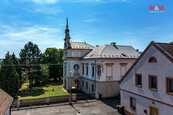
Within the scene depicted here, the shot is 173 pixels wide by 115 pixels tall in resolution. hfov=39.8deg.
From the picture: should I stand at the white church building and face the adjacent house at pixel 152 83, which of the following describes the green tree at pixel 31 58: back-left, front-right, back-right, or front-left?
back-right

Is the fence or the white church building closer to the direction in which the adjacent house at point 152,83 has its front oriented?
the fence

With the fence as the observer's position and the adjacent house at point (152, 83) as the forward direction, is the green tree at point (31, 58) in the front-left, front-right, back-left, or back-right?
back-left

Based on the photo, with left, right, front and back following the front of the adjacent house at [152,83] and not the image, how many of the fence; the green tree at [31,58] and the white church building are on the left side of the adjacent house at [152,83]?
0

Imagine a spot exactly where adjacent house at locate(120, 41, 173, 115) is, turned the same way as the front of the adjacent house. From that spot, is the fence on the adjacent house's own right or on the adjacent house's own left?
on the adjacent house's own right

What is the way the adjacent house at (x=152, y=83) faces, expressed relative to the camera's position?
facing the viewer and to the left of the viewer

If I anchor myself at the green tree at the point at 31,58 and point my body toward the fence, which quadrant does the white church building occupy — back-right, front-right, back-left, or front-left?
front-left

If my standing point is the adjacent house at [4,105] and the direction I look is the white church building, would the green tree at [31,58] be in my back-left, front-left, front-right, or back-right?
front-left

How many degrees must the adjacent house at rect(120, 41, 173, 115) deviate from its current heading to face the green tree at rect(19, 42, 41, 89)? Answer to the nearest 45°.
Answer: approximately 90° to its right

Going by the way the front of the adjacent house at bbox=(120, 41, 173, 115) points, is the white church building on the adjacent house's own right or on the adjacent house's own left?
on the adjacent house's own right

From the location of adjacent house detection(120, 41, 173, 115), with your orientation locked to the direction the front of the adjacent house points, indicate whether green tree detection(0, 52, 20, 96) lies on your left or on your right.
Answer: on your right

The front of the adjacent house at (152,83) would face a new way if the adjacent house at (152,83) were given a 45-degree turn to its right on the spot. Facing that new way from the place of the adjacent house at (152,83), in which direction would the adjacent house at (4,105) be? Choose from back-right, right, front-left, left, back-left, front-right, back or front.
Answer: front-left
